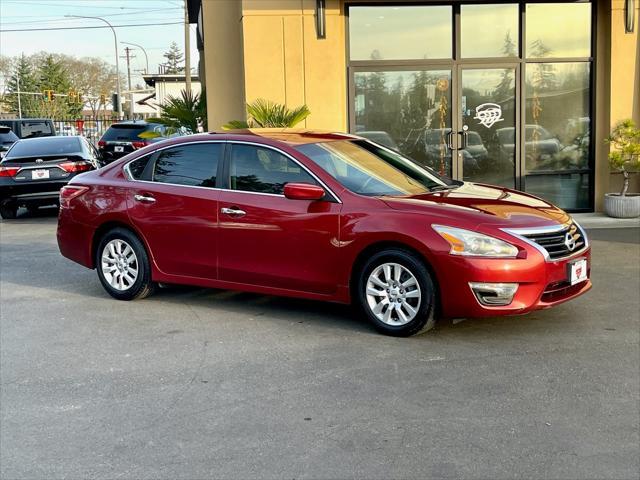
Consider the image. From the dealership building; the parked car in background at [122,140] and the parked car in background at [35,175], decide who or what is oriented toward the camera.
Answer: the dealership building

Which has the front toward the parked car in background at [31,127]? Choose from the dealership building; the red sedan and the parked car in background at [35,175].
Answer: the parked car in background at [35,175]

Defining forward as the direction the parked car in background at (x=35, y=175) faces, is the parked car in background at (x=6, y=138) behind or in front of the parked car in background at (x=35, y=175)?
in front

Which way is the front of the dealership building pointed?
toward the camera

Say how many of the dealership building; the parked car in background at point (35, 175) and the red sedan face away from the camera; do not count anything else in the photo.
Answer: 1

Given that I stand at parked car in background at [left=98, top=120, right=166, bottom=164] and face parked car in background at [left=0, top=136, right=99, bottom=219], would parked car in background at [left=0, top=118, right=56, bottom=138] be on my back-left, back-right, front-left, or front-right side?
back-right

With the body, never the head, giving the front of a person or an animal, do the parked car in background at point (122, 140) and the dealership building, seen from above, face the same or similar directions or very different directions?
very different directions

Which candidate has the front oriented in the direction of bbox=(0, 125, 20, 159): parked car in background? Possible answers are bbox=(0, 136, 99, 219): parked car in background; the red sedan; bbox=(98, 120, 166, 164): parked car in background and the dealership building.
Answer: bbox=(0, 136, 99, 219): parked car in background

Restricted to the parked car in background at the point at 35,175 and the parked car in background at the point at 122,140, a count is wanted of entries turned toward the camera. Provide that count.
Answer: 0

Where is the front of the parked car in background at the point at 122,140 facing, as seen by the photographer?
facing away from the viewer and to the right of the viewer

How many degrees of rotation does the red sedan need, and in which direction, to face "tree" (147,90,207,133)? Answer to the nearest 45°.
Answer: approximately 135° to its left

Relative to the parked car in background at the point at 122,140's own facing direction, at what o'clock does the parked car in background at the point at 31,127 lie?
the parked car in background at the point at 31,127 is roughly at 9 o'clock from the parked car in background at the point at 122,140.

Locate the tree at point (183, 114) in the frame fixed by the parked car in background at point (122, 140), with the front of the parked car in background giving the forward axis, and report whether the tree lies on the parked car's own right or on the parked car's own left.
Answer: on the parked car's own right

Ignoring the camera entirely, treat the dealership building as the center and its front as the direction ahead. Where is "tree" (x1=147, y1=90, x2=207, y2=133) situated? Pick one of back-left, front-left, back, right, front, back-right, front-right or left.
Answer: right

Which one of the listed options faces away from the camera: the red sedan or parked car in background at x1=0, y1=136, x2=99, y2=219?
the parked car in background

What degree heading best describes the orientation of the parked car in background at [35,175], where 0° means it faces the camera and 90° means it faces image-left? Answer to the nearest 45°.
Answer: approximately 180°
